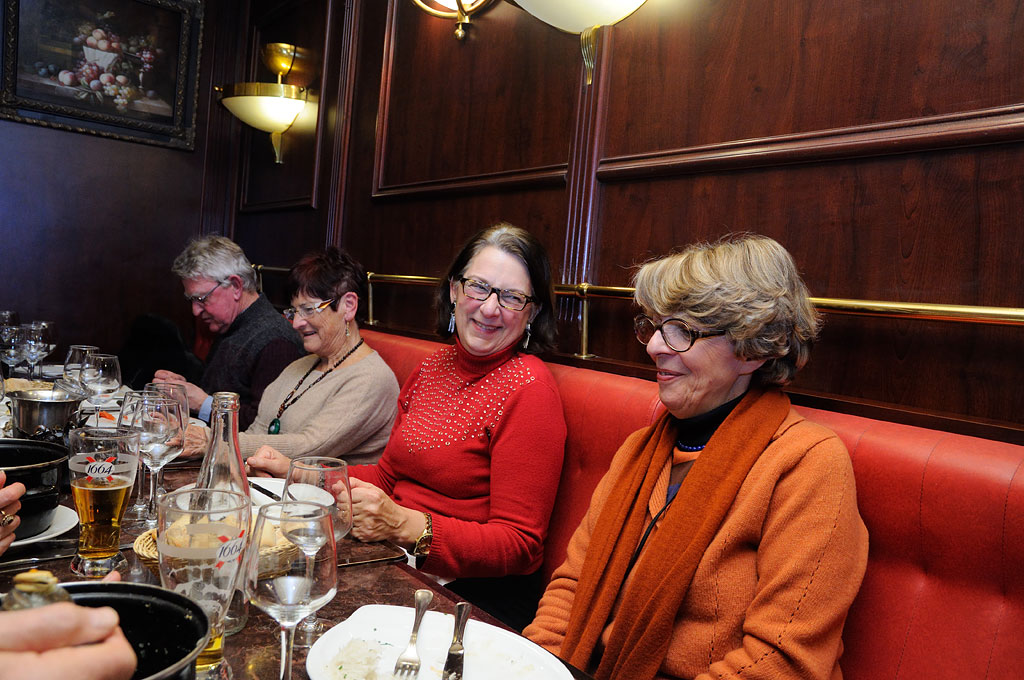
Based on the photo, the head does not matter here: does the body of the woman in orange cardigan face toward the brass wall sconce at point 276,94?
no

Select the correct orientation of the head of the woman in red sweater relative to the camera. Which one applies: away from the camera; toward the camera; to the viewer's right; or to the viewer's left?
toward the camera

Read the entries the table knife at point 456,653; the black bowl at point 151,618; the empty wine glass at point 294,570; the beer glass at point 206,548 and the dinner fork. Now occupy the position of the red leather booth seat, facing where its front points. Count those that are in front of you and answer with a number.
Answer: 5

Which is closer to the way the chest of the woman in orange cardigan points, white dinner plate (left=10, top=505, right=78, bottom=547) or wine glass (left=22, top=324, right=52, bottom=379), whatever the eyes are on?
the white dinner plate

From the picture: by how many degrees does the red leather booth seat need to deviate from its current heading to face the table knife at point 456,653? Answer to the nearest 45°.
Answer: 0° — it already faces it

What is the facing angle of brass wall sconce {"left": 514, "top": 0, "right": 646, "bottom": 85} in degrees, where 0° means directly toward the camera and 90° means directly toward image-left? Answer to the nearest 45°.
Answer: approximately 45°

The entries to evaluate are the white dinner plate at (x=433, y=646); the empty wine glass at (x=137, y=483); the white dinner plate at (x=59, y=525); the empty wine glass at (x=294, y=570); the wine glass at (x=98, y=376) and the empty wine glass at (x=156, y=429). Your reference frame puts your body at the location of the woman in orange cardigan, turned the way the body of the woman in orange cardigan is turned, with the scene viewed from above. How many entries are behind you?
0

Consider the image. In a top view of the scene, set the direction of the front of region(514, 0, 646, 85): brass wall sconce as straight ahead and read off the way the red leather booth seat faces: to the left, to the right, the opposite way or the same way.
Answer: the same way

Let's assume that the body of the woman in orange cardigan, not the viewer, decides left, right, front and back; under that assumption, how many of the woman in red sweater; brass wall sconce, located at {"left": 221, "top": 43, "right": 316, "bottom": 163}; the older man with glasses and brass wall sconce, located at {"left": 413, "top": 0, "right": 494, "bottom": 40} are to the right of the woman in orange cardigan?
4

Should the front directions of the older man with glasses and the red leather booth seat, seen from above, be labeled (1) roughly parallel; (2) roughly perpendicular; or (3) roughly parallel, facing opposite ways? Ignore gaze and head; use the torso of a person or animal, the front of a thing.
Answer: roughly parallel

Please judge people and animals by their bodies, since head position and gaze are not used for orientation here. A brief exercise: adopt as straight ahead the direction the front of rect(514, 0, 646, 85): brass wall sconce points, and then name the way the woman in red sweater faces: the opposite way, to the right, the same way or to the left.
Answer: the same way

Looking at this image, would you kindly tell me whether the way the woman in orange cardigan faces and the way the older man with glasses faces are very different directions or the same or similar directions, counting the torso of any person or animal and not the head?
same or similar directions

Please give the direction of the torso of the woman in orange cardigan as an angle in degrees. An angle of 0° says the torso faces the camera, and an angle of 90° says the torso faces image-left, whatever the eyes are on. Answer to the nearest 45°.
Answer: approximately 45°

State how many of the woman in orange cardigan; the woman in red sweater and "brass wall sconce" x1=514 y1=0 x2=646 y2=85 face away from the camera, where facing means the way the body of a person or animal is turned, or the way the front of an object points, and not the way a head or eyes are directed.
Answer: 0

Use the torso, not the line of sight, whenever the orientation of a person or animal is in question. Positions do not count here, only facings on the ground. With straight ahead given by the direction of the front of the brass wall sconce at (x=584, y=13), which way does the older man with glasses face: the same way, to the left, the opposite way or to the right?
the same way

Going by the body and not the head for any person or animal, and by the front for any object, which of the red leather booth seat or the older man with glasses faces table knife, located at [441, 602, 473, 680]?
the red leather booth seat

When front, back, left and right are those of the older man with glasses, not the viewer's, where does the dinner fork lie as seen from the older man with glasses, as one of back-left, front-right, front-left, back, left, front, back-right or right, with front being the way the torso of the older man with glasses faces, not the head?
left

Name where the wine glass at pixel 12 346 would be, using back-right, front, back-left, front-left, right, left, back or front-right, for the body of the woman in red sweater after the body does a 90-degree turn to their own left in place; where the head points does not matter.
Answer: back

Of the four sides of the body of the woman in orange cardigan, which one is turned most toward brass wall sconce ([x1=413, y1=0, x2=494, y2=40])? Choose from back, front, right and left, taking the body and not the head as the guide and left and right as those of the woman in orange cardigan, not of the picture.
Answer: right
